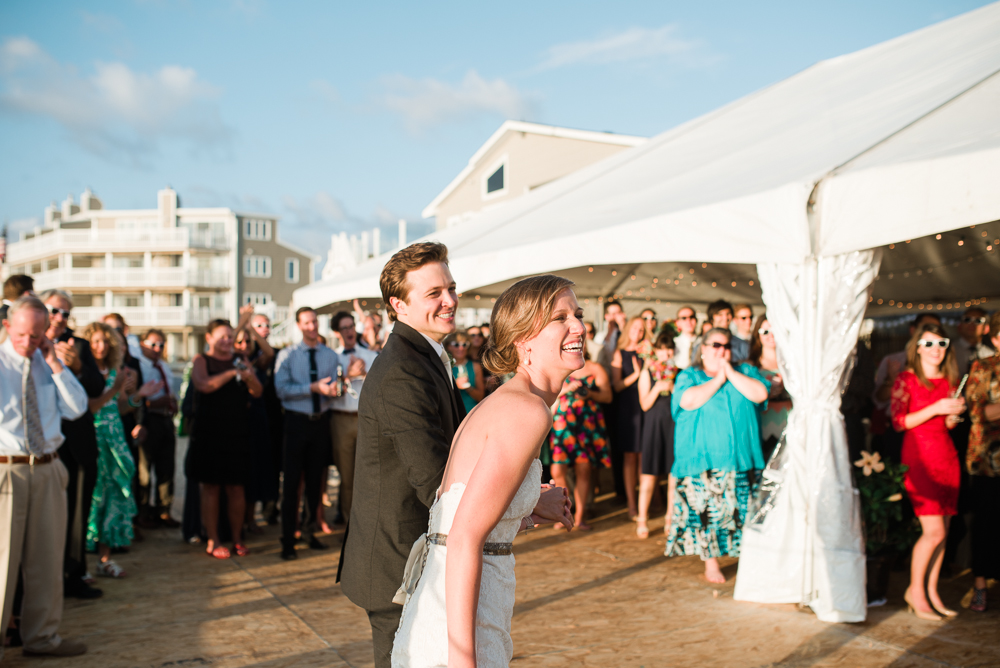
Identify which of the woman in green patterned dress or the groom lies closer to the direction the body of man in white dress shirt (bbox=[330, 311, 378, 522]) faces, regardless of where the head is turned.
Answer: the groom

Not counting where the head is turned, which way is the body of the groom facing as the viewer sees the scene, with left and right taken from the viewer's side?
facing to the right of the viewer

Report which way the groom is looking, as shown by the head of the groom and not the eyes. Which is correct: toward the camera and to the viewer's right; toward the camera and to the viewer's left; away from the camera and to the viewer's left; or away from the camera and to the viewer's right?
toward the camera and to the viewer's right

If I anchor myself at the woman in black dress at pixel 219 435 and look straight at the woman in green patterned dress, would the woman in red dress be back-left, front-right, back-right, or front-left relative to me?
back-left

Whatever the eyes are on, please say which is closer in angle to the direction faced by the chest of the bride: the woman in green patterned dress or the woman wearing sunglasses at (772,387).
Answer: the woman wearing sunglasses
